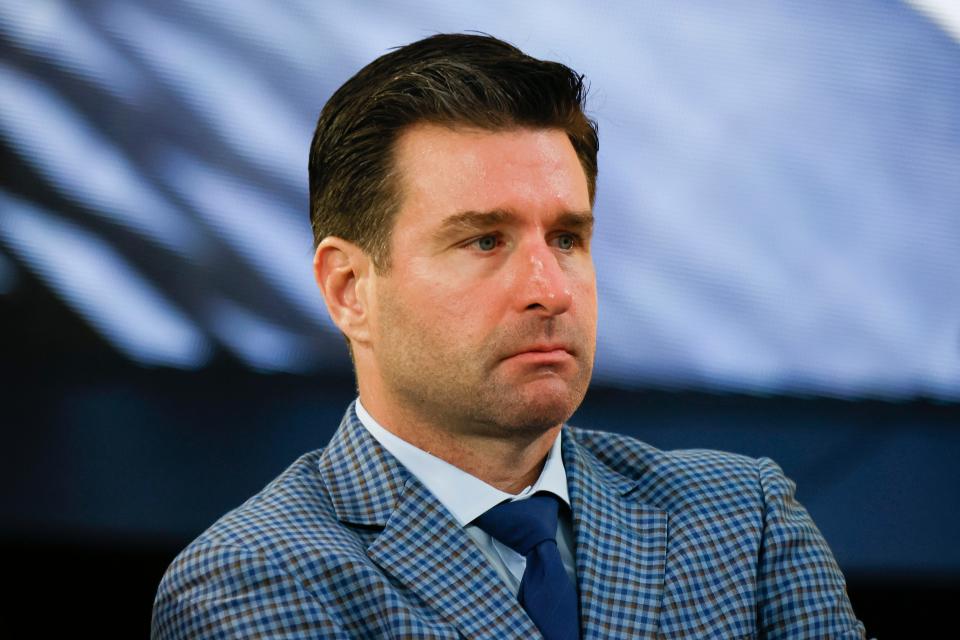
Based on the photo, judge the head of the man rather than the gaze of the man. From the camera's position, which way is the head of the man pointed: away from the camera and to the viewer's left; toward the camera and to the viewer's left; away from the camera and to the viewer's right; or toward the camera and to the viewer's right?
toward the camera and to the viewer's right

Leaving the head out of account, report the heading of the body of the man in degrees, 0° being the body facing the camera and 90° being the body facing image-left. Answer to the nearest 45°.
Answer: approximately 315°
